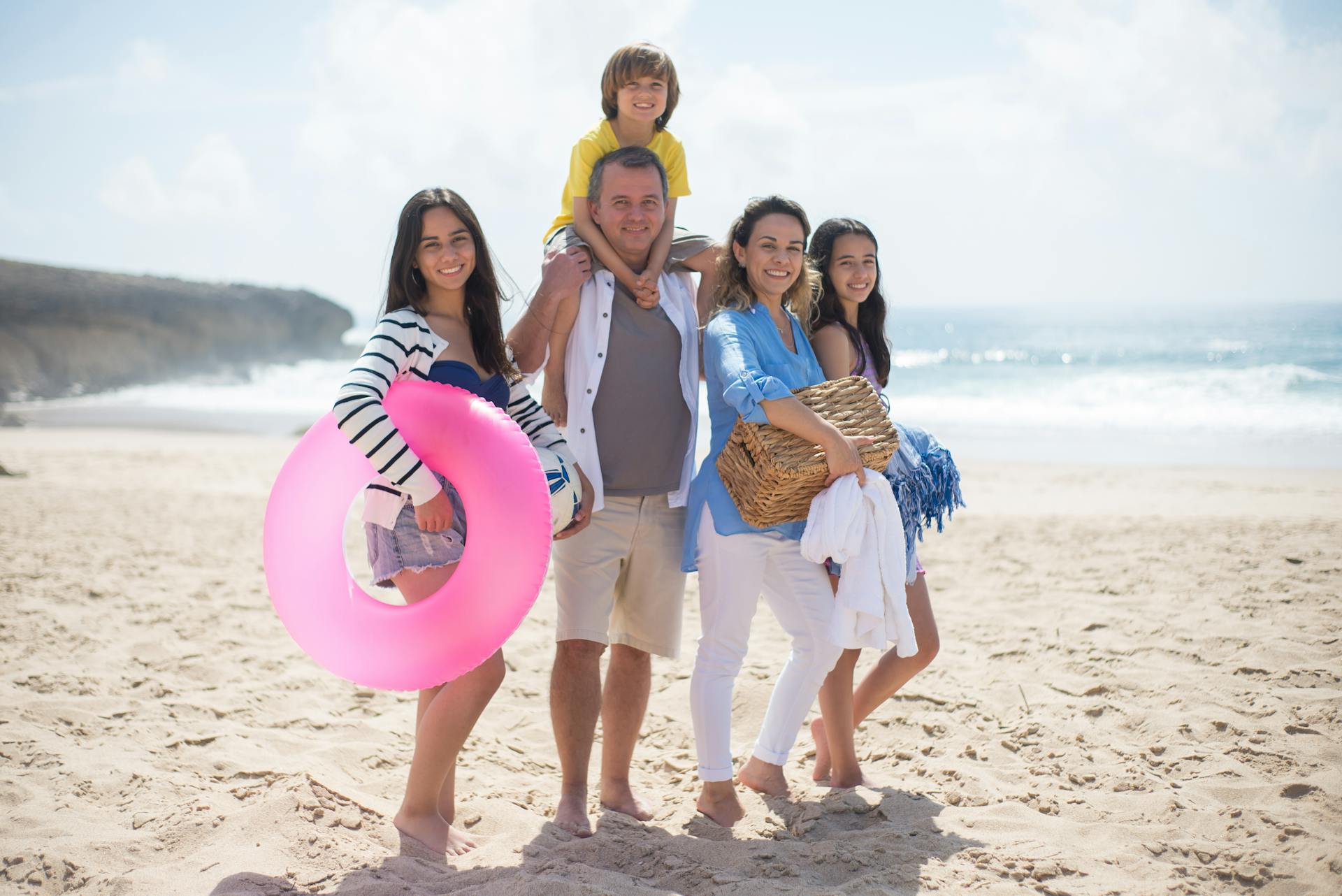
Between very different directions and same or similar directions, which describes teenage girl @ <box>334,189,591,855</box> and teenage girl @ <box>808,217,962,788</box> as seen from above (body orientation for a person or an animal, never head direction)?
same or similar directions

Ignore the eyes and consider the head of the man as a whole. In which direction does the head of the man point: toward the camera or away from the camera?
toward the camera

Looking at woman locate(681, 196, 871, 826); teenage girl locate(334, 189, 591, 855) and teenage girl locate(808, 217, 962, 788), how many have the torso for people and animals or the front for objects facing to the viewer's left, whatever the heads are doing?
0

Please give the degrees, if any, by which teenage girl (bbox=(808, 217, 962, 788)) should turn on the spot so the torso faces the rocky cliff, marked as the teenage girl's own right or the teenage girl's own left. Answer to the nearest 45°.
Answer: approximately 180°

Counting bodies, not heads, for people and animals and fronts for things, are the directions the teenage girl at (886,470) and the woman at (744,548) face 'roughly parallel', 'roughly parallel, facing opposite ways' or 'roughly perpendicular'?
roughly parallel

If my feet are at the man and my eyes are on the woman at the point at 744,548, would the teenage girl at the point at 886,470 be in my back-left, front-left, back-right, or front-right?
front-left

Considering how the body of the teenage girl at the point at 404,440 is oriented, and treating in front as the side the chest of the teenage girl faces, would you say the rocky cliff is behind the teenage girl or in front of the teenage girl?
behind

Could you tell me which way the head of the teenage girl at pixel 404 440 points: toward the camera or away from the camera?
toward the camera

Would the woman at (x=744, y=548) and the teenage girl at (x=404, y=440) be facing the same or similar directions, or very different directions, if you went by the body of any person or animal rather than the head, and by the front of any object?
same or similar directions

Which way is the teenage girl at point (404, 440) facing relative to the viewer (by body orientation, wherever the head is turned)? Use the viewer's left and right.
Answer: facing the viewer and to the right of the viewer
